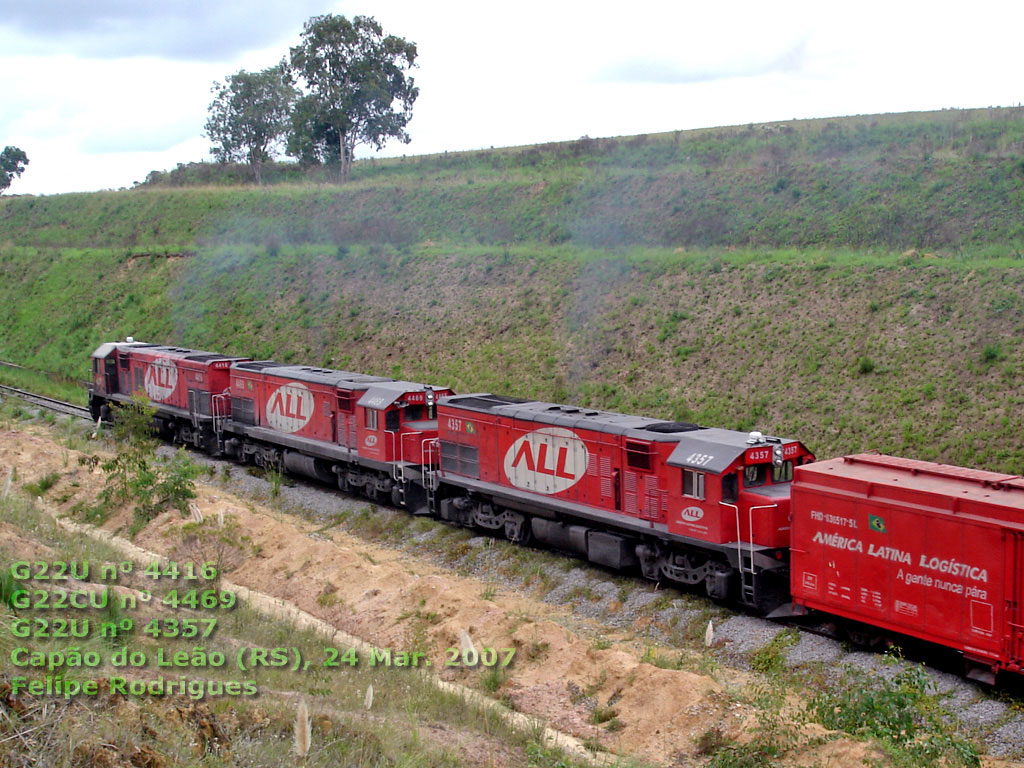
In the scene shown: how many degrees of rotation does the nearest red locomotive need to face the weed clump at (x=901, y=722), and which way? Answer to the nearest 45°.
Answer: approximately 45° to its right

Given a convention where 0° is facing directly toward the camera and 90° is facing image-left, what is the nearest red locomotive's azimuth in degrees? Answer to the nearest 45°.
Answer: approximately 315°

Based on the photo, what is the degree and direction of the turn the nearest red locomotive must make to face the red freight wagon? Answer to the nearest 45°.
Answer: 0° — it already faces it
